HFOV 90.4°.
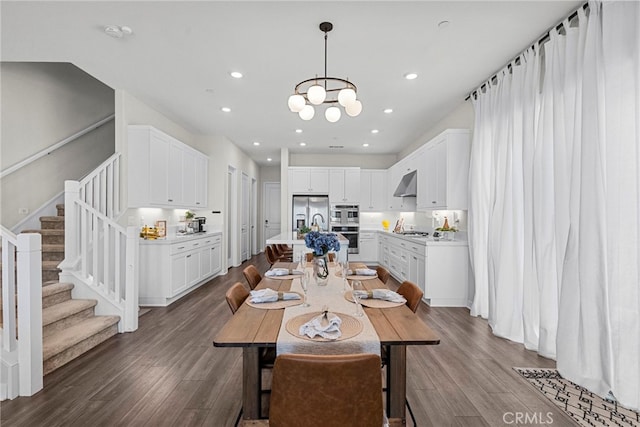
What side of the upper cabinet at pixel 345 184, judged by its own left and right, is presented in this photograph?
front

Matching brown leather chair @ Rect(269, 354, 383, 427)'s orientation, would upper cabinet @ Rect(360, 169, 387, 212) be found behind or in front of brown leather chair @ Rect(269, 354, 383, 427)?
in front

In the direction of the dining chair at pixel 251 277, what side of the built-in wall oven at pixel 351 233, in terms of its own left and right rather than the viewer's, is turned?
front

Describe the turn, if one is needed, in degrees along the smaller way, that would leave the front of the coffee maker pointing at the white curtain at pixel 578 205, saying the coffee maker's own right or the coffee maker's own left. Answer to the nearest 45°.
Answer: approximately 45° to the coffee maker's own right

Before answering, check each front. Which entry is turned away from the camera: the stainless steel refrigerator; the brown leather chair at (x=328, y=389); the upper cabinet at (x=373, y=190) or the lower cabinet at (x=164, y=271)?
the brown leather chair

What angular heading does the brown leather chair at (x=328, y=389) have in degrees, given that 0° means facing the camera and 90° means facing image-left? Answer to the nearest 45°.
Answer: approximately 180°

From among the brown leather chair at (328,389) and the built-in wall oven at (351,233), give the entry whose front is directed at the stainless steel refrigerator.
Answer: the brown leather chair

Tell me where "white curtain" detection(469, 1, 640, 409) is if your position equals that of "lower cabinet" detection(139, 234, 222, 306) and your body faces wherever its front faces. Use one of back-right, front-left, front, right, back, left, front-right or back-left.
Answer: front

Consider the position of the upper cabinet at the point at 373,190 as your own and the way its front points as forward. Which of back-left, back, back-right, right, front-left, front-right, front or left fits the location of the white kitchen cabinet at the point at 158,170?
front-right

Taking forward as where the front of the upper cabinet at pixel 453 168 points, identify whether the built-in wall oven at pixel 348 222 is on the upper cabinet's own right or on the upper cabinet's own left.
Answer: on the upper cabinet's own right

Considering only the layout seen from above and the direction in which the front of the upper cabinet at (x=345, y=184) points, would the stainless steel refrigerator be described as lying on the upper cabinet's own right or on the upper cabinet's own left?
on the upper cabinet's own right

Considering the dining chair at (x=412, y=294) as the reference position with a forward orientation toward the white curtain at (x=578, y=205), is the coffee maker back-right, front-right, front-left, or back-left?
back-left

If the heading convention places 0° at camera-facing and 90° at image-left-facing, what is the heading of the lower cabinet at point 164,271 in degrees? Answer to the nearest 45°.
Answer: approximately 315°

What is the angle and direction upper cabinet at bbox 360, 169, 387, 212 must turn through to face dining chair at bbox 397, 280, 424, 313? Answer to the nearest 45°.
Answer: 0° — it already faces it

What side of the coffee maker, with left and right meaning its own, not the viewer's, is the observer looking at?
right
